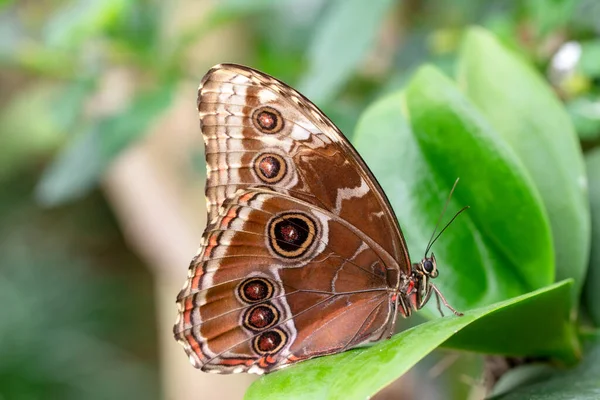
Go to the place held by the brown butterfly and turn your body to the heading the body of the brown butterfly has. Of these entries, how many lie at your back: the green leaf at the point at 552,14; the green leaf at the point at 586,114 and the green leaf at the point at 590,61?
0

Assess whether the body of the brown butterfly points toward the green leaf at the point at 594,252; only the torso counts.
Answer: yes

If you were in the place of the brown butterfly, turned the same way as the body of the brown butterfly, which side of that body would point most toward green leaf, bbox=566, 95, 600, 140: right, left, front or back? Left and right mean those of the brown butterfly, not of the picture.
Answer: front

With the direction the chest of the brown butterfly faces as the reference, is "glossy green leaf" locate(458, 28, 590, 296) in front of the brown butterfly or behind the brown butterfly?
in front

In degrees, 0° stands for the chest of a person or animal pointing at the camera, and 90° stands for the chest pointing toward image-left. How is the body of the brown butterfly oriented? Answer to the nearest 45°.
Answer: approximately 270°

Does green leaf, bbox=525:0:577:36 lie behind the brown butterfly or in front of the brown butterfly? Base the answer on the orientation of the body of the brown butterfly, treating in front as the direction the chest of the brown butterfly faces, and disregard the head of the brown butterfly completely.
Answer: in front

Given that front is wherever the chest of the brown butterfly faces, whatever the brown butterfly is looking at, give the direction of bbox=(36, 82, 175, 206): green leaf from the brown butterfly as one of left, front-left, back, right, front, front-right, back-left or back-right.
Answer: back-left
